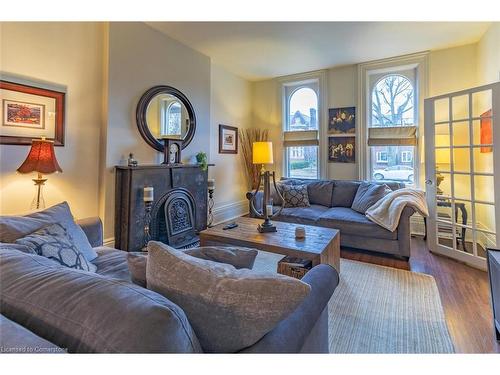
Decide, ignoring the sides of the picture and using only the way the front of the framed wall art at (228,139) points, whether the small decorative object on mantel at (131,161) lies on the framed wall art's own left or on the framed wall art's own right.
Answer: on the framed wall art's own right

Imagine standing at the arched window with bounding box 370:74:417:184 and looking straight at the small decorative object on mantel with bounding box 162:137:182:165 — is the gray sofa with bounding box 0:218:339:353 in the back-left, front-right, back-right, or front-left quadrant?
front-left

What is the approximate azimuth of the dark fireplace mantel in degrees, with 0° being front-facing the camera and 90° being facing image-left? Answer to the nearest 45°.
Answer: approximately 315°

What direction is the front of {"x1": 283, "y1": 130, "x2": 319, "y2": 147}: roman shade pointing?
toward the camera

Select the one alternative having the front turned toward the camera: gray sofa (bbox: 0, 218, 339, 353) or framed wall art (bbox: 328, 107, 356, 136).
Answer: the framed wall art

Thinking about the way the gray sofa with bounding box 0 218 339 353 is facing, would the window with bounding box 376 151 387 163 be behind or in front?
in front

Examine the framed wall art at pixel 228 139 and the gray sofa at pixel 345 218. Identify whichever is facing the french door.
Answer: the framed wall art

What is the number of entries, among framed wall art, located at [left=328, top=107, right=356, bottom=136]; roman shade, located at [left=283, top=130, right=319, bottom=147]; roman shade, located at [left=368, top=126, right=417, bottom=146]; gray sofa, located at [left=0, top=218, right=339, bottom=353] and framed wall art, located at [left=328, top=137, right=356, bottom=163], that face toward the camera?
4

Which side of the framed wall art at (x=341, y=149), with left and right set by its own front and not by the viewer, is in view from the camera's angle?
front

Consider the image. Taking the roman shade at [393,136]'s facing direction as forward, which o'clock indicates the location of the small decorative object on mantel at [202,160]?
The small decorative object on mantel is roughly at 2 o'clock from the roman shade.

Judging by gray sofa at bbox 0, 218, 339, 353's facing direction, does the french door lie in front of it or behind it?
in front

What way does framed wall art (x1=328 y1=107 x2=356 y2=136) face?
toward the camera

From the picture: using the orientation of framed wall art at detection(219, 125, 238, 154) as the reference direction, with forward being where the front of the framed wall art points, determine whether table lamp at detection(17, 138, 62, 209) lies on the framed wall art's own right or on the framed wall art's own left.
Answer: on the framed wall art's own right

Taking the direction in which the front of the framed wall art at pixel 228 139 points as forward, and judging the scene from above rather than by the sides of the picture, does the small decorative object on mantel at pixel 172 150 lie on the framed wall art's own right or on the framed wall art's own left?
on the framed wall art's own right

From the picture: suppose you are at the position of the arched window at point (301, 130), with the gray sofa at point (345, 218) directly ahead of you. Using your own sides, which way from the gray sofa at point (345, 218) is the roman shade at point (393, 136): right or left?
left
